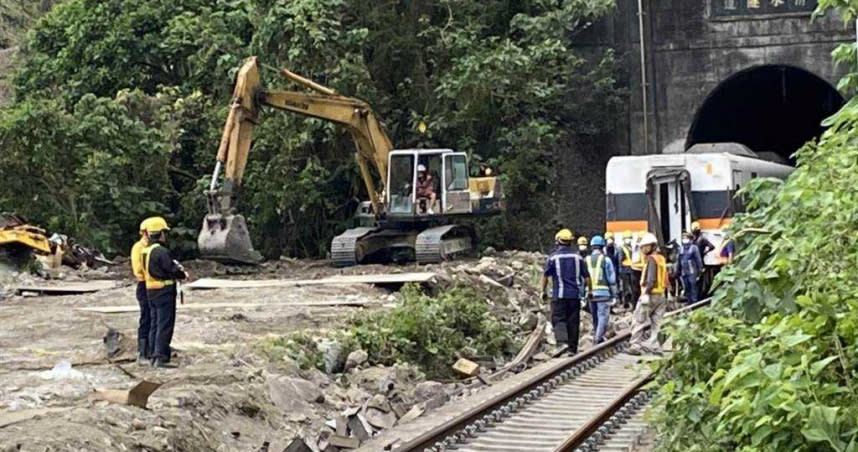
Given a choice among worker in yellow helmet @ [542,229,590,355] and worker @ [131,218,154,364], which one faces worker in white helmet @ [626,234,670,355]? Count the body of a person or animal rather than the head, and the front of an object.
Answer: the worker

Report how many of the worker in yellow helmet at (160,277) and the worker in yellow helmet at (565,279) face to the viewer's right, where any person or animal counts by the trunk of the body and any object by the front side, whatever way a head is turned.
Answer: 1

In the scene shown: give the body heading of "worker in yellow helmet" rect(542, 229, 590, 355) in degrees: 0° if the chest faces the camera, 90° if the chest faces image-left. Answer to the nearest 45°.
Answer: approximately 180°

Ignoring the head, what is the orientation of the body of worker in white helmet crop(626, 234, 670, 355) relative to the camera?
to the viewer's left

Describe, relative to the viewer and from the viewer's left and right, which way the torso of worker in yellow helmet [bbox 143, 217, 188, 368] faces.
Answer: facing to the right of the viewer

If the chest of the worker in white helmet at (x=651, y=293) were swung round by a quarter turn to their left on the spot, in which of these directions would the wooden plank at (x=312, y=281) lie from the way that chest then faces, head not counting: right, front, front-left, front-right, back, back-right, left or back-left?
back-right

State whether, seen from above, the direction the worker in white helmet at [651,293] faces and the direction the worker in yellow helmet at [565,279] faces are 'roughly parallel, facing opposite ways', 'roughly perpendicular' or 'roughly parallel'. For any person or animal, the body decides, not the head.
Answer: roughly perpendicular

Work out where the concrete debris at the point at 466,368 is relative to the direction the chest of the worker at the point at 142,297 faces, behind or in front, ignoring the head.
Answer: in front

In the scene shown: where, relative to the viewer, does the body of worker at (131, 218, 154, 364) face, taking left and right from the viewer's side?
facing to the right of the viewer

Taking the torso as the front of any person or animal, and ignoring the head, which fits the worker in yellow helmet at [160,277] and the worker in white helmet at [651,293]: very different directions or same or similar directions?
very different directions

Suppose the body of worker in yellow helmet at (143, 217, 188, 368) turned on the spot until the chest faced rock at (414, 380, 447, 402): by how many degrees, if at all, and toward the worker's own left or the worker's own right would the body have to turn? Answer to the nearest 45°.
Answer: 0° — they already face it

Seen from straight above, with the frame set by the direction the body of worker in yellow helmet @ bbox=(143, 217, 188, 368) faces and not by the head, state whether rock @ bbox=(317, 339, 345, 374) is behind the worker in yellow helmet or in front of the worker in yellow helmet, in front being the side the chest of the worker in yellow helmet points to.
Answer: in front

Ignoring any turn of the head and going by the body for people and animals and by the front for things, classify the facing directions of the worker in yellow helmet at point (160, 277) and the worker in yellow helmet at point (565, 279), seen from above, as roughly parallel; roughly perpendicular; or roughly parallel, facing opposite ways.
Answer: roughly perpendicular
